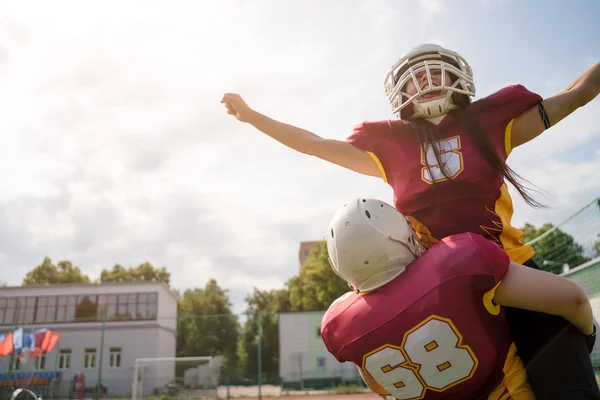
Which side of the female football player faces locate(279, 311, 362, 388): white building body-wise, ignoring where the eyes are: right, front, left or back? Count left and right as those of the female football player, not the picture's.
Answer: back

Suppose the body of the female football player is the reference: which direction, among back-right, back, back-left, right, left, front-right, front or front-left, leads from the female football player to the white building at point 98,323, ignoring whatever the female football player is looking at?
back-right

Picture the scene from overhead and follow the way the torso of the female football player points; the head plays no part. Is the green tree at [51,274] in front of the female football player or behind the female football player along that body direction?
behind

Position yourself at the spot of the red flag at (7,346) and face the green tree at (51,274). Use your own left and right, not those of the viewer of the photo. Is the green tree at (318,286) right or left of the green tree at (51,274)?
right

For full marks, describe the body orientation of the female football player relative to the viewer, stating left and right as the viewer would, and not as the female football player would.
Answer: facing the viewer

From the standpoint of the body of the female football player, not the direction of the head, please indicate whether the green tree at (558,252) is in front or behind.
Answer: behind

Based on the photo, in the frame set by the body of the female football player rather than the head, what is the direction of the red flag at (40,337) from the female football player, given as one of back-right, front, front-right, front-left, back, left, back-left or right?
back-right

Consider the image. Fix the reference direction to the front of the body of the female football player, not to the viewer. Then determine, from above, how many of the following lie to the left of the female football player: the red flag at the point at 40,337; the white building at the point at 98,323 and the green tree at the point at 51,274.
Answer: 0

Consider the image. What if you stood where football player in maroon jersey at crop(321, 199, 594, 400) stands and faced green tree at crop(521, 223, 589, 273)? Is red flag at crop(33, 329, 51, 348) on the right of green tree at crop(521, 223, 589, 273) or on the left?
left

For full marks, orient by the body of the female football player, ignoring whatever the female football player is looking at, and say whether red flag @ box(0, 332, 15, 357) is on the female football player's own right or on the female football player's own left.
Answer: on the female football player's own right

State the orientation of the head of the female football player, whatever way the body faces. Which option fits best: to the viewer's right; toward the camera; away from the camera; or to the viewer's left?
toward the camera

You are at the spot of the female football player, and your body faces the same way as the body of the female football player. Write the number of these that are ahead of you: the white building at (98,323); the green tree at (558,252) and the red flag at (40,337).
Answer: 0

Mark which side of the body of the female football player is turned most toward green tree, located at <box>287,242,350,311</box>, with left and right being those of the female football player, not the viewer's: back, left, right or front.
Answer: back
